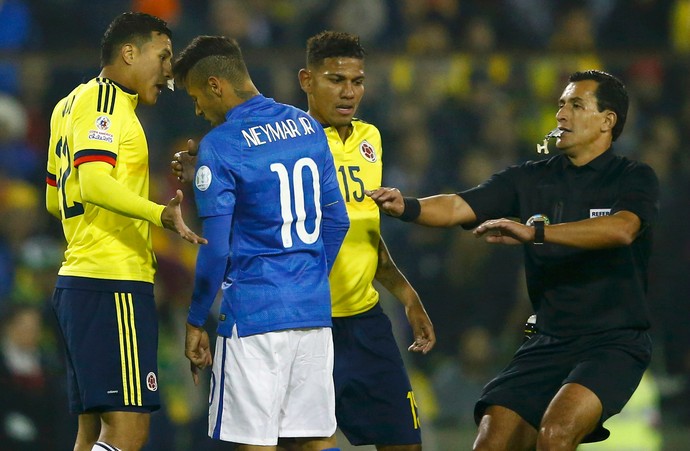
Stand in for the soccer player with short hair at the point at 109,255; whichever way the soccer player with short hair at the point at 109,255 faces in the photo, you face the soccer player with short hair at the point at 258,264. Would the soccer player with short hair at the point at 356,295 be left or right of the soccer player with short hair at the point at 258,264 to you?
left

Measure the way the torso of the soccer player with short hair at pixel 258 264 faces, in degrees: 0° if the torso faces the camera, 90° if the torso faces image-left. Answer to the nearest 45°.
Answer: approximately 135°

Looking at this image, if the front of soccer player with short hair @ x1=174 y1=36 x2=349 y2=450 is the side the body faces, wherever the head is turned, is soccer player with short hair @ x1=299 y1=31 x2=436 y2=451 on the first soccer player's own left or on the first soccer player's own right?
on the first soccer player's own right

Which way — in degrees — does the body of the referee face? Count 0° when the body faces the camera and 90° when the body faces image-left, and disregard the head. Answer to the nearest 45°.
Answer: approximately 45°

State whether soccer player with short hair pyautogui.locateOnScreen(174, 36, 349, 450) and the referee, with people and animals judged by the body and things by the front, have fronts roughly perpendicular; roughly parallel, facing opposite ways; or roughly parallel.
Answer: roughly perpendicular

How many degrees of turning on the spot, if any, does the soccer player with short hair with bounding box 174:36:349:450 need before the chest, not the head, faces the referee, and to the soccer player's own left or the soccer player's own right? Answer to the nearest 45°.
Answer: approximately 135° to the soccer player's own right

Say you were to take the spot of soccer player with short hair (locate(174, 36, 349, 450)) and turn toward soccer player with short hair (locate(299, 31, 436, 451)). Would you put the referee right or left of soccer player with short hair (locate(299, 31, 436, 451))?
right

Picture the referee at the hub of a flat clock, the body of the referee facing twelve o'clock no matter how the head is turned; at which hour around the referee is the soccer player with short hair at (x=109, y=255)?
The soccer player with short hair is roughly at 1 o'clock from the referee.

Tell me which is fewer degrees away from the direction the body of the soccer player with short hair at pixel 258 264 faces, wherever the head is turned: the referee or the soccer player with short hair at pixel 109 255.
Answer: the soccer player with short hair

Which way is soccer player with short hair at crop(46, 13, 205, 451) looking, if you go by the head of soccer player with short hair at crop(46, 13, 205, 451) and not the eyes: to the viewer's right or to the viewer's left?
to the viewer's right

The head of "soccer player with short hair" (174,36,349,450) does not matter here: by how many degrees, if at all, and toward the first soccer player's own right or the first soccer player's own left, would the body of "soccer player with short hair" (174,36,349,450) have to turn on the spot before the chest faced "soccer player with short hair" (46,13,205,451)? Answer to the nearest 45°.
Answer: approximately 45° to the first soccer player's own left
